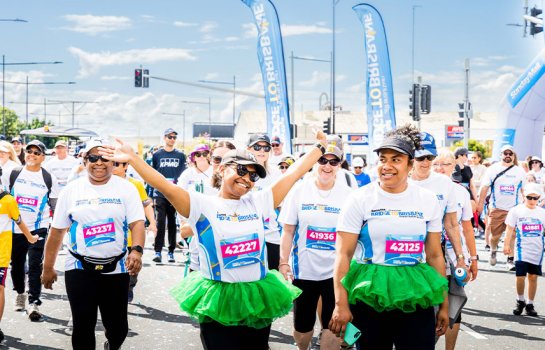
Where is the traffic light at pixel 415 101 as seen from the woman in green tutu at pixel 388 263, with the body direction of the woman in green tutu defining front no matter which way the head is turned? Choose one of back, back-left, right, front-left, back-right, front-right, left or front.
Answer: back

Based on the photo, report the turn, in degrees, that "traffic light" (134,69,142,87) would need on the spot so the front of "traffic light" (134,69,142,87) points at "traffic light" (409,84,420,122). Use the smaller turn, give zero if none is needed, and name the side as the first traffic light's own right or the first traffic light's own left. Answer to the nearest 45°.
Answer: approximately 90° to the first traffic light's own left

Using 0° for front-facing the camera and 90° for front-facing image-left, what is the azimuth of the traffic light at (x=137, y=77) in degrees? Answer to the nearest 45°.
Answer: approximately 0°

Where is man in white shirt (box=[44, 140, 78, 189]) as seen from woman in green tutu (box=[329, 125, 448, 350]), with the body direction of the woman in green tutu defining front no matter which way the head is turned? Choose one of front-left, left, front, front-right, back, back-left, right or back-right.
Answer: back-right

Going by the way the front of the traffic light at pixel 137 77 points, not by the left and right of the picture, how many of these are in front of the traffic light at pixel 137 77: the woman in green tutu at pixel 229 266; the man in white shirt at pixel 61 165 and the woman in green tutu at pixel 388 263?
3

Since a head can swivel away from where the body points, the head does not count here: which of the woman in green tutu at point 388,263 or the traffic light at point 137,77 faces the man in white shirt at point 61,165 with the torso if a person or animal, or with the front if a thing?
the traffic light

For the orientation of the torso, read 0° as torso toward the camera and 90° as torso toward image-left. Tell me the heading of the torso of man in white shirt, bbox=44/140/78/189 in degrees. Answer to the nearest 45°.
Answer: approximately 0°

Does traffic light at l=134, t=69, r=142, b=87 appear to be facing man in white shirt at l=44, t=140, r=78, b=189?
yes
